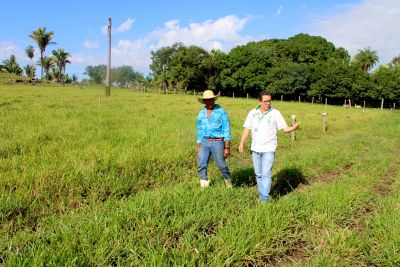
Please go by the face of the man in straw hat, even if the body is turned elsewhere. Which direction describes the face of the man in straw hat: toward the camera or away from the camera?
toward the camera

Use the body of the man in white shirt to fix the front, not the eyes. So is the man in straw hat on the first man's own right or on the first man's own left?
on the first man's own right

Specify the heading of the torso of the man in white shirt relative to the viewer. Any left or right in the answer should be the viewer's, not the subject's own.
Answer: facing the viewer
